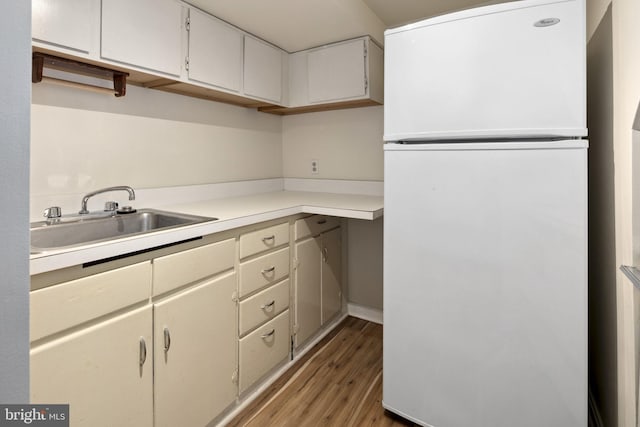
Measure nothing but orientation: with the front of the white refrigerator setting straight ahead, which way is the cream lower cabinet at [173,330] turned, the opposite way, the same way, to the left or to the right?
to the left

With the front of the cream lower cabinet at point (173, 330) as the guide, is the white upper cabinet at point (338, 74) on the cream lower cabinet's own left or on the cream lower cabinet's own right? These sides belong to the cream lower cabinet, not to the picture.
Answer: on the cream lower cabinet's own left

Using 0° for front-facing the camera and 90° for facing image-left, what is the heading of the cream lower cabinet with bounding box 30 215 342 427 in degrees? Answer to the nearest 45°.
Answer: approximately 315°

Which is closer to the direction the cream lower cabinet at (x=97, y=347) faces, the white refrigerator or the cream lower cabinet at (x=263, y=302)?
the white refrigerator

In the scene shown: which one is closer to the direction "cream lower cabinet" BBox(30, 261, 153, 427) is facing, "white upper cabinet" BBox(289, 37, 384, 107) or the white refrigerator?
the white refrigerator
